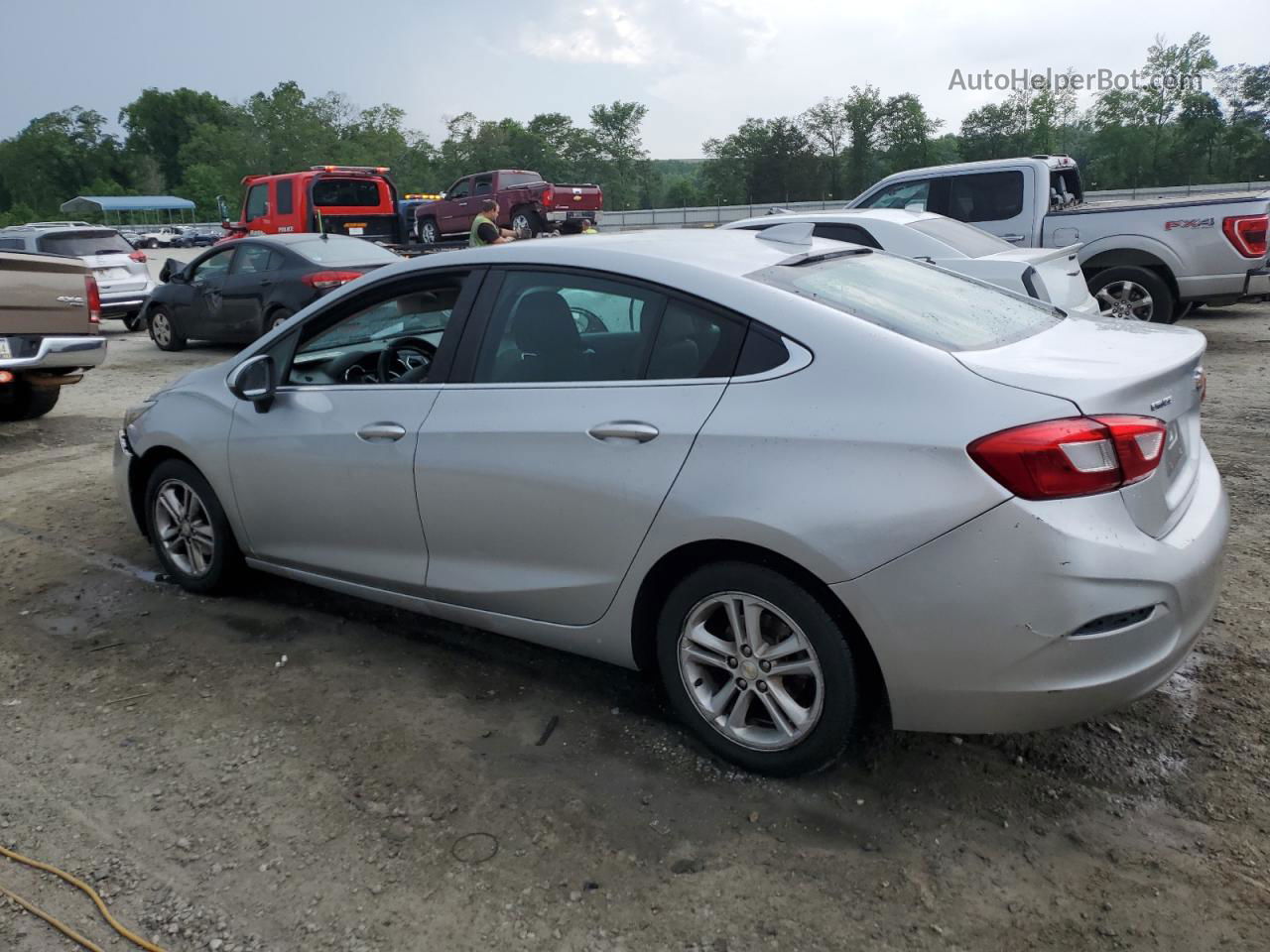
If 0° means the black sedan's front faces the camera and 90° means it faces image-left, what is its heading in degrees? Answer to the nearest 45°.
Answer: approximately 135°

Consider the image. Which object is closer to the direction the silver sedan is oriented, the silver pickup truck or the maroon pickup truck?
the maroon pickup truck

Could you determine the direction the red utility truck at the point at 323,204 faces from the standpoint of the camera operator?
facing away from the viewer and to the left of the viewer

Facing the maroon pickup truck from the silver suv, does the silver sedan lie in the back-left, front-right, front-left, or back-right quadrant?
back-right

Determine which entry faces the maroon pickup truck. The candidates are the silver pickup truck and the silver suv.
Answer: the silver pickup truck

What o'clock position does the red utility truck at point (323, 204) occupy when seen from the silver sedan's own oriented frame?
The red utility truck is roughly at 1 o'clock from the silver sedan.

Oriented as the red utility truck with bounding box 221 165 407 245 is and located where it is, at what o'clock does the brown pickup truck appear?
The brown pickup truck is roughly at 8 o'clock from the red utility truck.

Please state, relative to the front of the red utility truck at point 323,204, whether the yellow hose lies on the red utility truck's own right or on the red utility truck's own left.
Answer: on the red utility truck's own left

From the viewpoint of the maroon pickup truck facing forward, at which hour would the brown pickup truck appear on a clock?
The brown pickup truck is roughly at 8 o'clock from the maroon pickup truck.

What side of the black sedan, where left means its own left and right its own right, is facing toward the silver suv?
front

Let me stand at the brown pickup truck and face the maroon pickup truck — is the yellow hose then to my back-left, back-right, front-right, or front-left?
back-right

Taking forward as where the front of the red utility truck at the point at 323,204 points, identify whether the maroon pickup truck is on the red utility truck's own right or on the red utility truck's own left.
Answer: on the red utility truck's own right

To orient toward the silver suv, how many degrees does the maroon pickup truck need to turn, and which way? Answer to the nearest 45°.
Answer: approximately 90° to its left

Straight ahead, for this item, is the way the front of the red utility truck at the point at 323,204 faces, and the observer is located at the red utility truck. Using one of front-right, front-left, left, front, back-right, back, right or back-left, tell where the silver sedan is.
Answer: back-left

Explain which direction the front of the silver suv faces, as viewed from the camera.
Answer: facing away from the viewer and to the left of the viewer

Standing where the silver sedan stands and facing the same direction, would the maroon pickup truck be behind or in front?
in front
